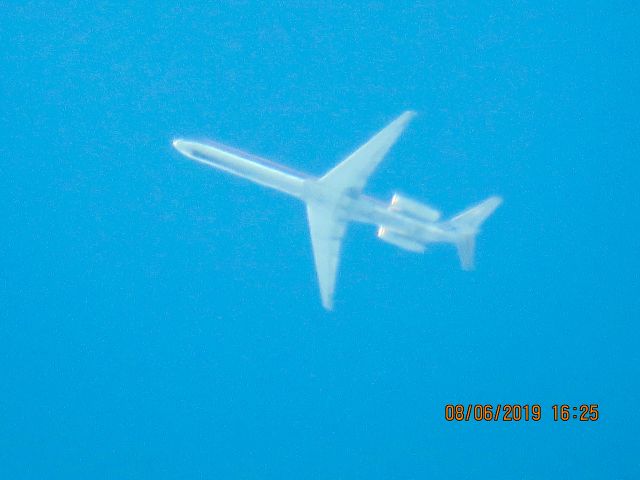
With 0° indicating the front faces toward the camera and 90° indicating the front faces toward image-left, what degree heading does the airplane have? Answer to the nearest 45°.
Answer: approximately 90°
